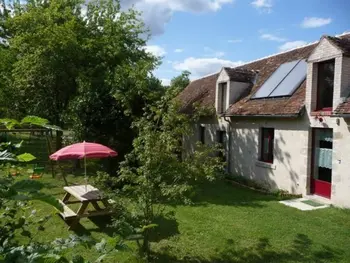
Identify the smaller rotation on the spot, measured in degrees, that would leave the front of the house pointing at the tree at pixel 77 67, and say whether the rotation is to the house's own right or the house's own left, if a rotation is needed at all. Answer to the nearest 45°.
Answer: approximately 45° to the house's own right

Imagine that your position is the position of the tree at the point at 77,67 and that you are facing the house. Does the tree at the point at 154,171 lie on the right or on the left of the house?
right

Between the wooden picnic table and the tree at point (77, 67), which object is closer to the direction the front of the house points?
the wooden picnic table

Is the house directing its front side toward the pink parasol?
yes

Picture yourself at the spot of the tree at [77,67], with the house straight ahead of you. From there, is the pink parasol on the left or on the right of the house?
right

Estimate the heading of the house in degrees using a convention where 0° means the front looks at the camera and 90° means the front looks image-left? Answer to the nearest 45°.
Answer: approximately 45°

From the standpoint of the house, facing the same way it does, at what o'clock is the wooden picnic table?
The wooden picnic table is roughly at 12 o'clock from the house.

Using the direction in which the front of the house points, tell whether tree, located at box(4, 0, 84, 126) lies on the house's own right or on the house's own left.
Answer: on the house's own right

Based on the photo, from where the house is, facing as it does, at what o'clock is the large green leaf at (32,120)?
The large green leaf is roughly at 11 o'clock from the house.
